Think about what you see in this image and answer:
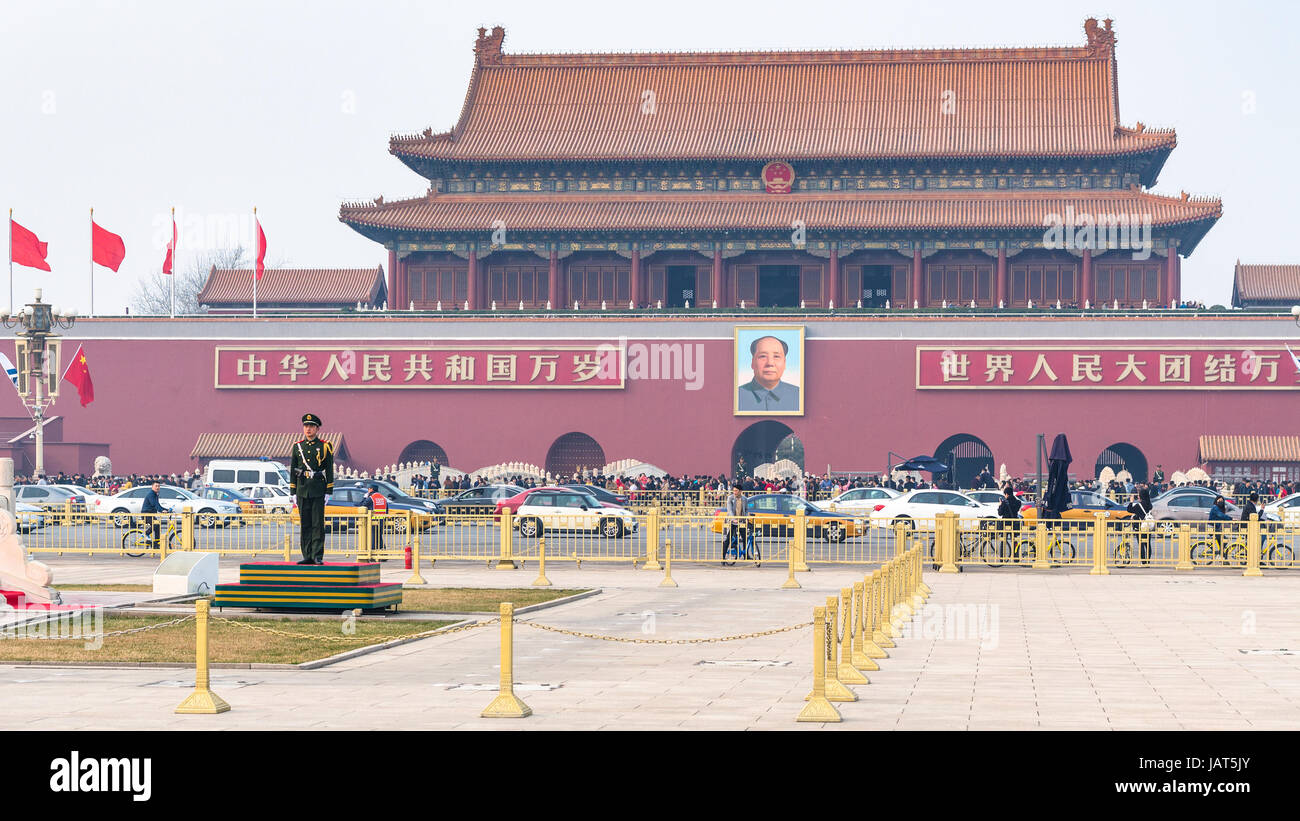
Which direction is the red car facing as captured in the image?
to the viewer's right

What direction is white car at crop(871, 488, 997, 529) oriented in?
to the viewer's right

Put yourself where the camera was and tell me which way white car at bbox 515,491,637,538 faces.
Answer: facing to the right of the viewer

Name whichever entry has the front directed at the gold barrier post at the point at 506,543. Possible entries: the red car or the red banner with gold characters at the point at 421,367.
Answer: the red banner with gold characters

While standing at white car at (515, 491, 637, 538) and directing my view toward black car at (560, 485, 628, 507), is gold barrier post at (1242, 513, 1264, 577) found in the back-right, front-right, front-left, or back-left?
back-right

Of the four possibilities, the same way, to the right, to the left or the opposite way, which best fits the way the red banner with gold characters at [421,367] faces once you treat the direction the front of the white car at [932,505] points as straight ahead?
to the right

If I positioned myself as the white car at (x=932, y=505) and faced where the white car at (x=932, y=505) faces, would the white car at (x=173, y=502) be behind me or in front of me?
behind

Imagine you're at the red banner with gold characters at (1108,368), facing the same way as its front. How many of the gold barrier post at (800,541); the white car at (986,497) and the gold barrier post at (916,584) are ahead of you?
3

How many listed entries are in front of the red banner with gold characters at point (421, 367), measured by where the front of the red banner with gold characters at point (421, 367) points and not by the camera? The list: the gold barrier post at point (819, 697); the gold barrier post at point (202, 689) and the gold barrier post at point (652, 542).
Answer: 3
